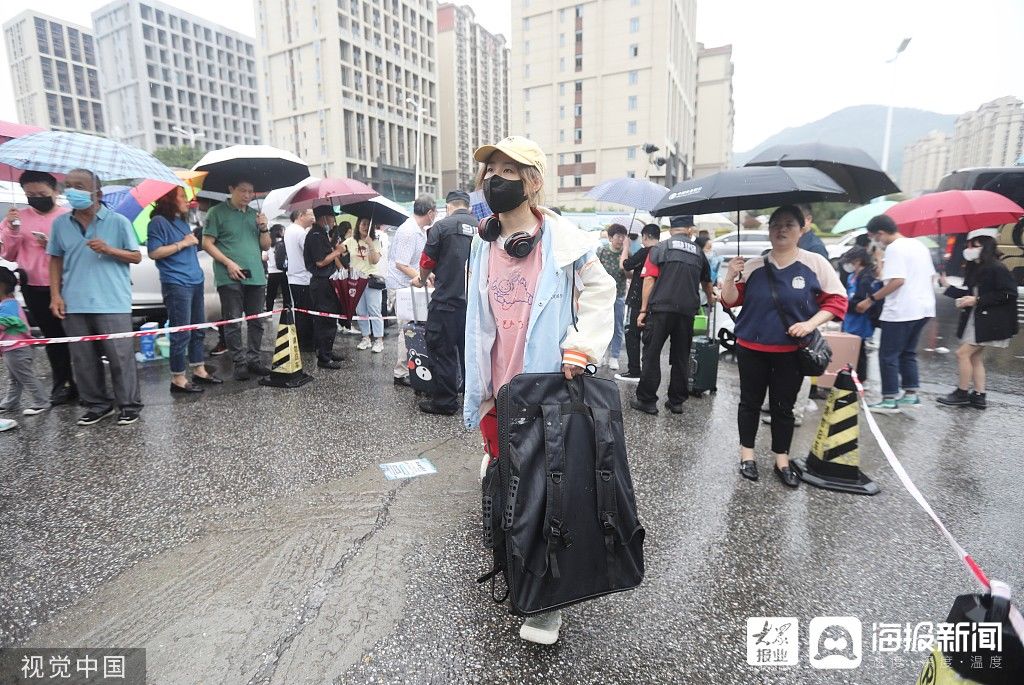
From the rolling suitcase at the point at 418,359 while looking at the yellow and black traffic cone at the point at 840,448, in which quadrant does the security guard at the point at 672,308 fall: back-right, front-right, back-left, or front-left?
front-left

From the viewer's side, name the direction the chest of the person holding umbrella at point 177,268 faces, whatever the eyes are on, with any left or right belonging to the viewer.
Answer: facing the viewer and to the right of the viewer

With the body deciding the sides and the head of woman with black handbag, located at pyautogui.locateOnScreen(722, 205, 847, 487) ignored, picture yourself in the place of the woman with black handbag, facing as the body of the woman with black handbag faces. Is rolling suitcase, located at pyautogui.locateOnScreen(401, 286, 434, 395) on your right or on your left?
on your right

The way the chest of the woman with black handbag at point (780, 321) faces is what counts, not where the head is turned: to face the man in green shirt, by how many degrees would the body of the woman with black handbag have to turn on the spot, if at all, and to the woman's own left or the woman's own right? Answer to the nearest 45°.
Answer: approximately 90° to the woman's own right

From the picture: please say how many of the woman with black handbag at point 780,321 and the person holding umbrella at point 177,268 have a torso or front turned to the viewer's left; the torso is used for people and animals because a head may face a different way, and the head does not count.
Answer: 0

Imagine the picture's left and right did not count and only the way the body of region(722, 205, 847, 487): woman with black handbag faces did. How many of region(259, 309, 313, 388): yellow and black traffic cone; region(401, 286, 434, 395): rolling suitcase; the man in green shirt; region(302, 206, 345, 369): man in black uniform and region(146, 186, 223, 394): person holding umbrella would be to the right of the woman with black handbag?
5

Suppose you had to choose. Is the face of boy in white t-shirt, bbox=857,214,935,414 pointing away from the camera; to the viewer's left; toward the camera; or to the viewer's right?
to the viewer's left

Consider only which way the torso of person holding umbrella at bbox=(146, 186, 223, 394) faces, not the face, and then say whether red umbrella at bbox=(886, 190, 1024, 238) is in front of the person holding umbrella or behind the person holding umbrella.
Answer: in front

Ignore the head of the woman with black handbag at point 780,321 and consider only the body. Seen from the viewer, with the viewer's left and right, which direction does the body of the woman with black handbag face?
facing the viewer

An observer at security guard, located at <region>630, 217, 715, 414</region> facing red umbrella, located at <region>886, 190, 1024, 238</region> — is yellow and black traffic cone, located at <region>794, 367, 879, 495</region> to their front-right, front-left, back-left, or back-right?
front-right

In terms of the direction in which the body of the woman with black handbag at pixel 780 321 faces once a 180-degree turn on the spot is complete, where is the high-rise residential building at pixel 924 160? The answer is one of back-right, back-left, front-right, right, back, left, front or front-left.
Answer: front

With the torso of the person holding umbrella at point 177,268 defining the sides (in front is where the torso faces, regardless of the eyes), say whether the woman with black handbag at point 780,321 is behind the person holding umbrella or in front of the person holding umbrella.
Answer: in front

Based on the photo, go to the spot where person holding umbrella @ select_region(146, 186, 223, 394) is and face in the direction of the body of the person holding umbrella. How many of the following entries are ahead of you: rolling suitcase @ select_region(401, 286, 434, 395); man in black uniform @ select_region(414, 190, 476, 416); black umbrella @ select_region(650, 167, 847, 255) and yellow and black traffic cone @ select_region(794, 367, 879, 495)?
4
